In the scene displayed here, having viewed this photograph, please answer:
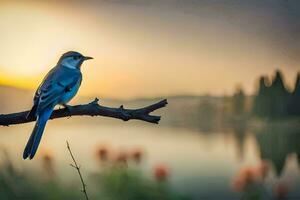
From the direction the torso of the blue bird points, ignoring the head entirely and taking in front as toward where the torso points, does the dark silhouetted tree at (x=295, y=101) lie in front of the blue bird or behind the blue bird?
in front

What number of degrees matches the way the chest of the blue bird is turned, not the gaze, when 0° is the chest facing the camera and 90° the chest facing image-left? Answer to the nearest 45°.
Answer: approximately 270°
